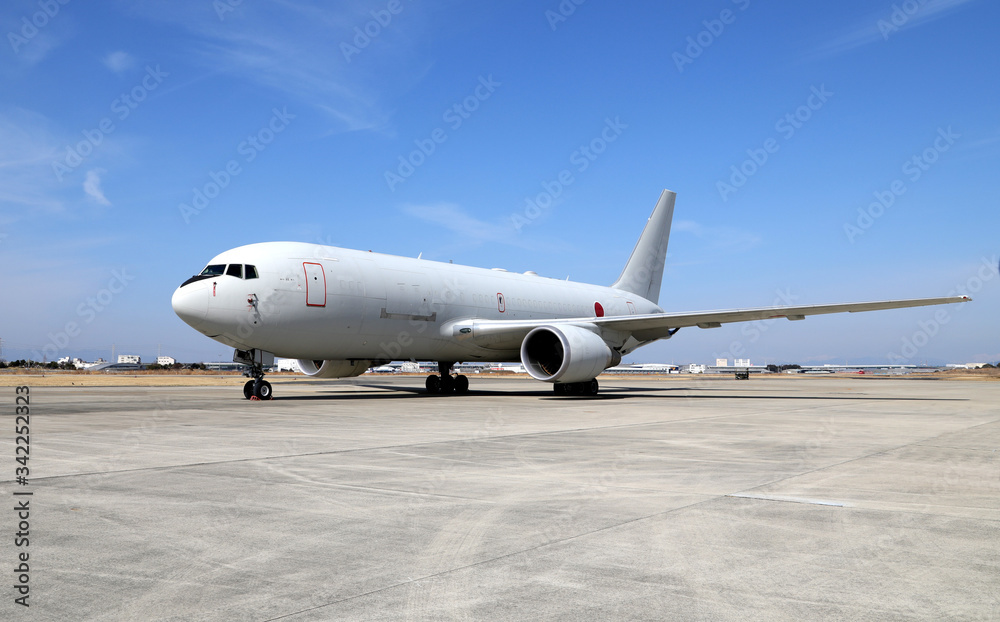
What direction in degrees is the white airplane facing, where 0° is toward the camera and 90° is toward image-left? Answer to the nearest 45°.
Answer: approximately 45°
